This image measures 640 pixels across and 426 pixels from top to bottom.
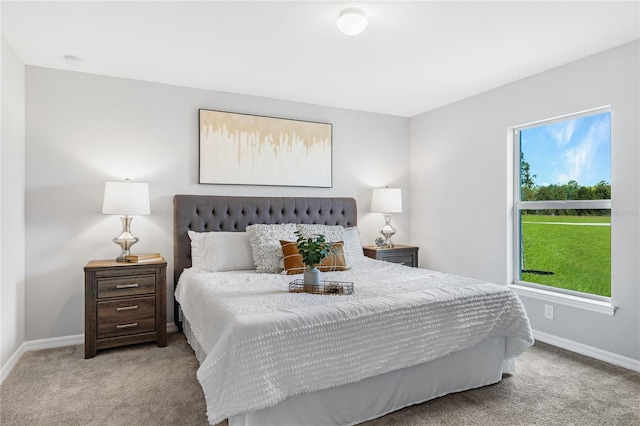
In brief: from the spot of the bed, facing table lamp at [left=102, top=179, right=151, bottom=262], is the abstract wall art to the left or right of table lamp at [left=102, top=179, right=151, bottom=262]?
right

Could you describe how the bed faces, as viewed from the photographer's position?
facing the viewer and to the right of the viewer

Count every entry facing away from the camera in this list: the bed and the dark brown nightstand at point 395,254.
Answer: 0

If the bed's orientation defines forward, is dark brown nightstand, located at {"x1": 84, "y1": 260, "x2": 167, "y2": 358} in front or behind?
behind

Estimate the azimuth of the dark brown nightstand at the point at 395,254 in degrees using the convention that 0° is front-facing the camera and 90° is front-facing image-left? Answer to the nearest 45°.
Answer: approximately 315°

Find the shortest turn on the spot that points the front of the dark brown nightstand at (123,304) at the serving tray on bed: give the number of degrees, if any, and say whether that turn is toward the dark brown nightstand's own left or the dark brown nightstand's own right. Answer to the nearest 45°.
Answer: approximately 45° to the dark brown nightstand's own left

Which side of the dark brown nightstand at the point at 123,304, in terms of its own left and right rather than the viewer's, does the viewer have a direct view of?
front

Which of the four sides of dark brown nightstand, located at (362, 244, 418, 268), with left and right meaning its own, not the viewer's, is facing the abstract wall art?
right
